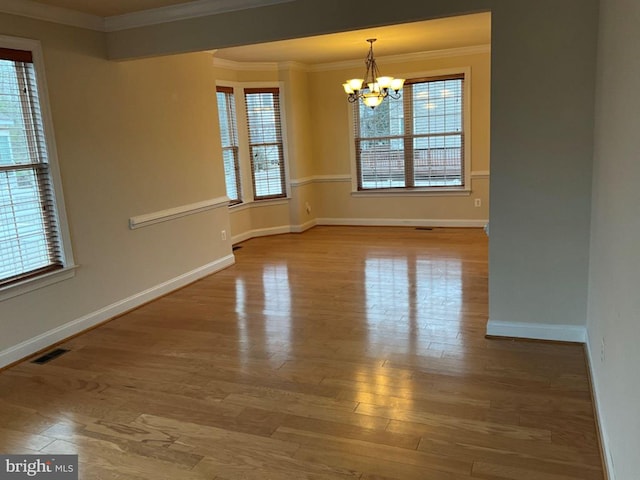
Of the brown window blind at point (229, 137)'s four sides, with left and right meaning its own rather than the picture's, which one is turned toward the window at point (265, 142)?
left

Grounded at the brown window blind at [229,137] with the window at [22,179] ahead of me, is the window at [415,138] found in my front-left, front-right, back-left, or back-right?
back-left

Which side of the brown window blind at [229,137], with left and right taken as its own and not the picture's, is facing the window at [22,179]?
right

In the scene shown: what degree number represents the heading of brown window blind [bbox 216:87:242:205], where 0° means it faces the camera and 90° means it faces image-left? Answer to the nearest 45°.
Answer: approximately 315°

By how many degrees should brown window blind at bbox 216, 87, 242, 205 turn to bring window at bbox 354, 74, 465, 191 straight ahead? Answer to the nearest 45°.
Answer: approximately 45° to its left
